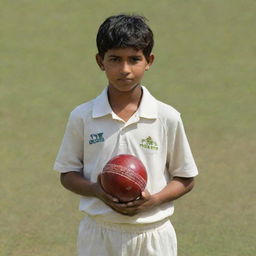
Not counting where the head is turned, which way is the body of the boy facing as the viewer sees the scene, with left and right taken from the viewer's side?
facing the viewer
